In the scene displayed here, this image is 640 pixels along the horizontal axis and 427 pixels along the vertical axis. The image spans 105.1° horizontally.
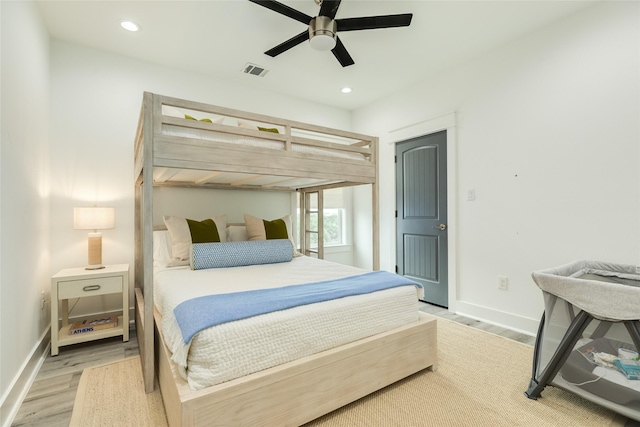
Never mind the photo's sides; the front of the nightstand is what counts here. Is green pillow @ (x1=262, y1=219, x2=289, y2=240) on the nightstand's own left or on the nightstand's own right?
on the nightstand's own left

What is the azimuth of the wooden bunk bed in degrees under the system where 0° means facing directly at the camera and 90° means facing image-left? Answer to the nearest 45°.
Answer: approximately 315°

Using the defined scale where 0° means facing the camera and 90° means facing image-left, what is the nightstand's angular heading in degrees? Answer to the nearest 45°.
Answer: approximately 0°

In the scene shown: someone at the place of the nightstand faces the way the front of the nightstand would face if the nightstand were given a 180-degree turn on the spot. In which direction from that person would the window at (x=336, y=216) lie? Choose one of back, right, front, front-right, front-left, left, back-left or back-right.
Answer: right
